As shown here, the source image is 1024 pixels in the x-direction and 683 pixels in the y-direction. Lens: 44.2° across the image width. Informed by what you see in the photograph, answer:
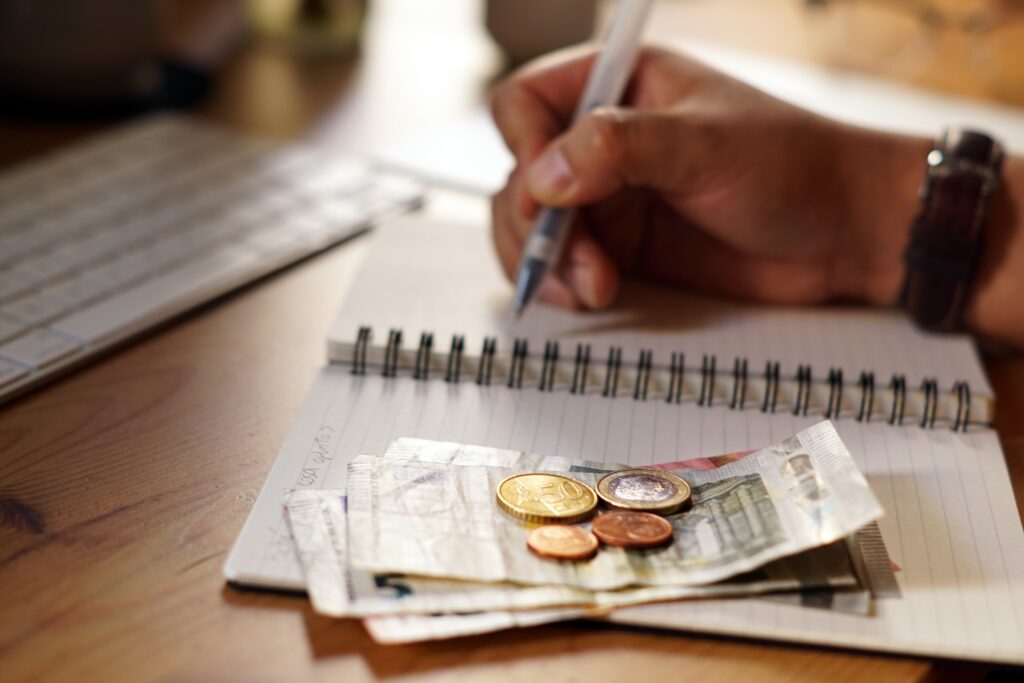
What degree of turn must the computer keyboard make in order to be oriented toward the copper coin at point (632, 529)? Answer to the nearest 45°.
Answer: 0° — it already faces it

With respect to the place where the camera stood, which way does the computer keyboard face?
facing the viewer and to the right of the viewer

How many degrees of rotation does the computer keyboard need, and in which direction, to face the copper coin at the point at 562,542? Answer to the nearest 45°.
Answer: approximately 45° to its right

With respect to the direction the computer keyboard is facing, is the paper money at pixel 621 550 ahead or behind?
ahead

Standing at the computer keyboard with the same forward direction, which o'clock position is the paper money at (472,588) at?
The paper money is roughly at 1 o'clock from the computer keyboard.
